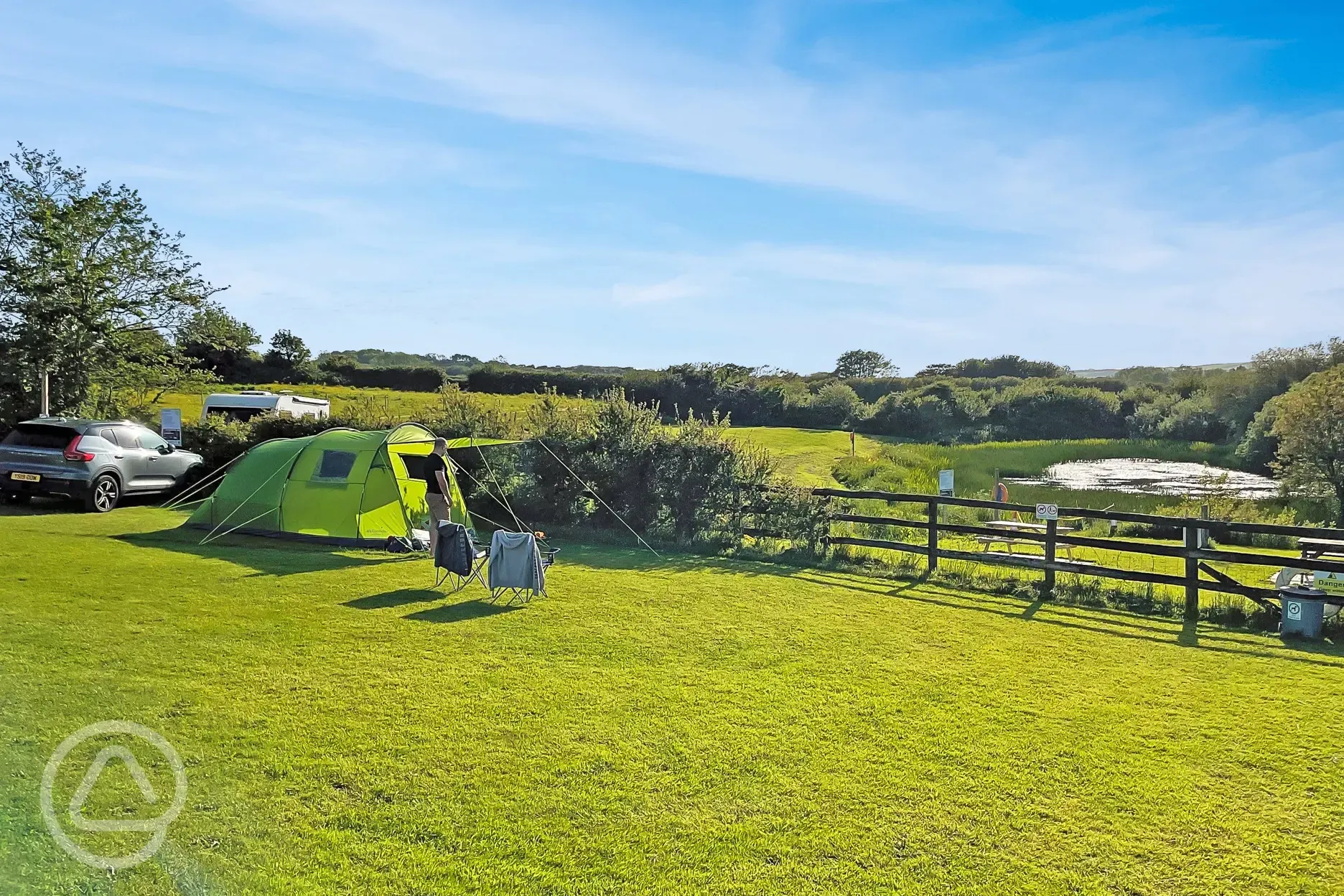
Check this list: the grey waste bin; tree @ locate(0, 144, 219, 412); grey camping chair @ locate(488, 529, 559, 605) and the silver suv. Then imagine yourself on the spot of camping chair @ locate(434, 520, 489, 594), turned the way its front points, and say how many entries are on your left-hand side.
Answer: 2

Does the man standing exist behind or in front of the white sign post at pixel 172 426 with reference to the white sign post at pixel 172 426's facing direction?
in front

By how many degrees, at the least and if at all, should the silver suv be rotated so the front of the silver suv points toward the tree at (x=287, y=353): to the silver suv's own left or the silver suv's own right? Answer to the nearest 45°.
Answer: approximately 45° to the silver suv's own left

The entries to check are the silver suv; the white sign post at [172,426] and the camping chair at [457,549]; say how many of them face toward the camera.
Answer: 1

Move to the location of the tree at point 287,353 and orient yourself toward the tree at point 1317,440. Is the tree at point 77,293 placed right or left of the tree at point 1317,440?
right

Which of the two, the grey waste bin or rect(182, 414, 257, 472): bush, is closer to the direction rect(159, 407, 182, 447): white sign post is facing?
the grey waste bin

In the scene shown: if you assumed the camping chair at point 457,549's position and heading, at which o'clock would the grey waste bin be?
The grey waste bin is roughly at 2 o'clock from the camping chair.

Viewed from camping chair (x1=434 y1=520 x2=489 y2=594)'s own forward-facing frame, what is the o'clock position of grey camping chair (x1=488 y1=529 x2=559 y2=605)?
The grey camping chair is roughly at 3 o'clock from the camping chair.

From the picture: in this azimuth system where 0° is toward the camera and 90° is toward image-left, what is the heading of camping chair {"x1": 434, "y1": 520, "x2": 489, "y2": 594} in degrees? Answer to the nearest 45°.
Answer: approximately 225°

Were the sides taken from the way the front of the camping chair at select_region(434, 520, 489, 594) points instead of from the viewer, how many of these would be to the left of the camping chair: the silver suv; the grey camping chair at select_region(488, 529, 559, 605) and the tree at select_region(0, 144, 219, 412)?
2

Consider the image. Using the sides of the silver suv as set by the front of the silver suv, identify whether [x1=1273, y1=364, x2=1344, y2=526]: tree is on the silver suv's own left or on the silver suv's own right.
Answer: on the silver suv's own right

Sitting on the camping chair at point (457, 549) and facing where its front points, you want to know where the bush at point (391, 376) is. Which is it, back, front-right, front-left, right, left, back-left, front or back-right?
front-left

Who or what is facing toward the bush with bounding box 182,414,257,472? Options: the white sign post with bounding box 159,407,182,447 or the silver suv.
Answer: the silver suv

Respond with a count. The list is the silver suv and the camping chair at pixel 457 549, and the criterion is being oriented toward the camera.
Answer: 0
